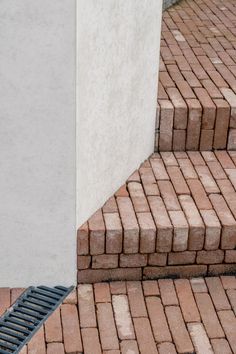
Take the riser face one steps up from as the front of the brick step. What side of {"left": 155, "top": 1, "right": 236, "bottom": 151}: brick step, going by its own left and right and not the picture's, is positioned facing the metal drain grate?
front

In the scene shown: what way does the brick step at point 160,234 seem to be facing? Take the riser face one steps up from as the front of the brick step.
toward the camera

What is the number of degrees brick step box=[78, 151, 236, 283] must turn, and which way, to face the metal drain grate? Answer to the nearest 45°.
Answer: approximately 45° to its right
